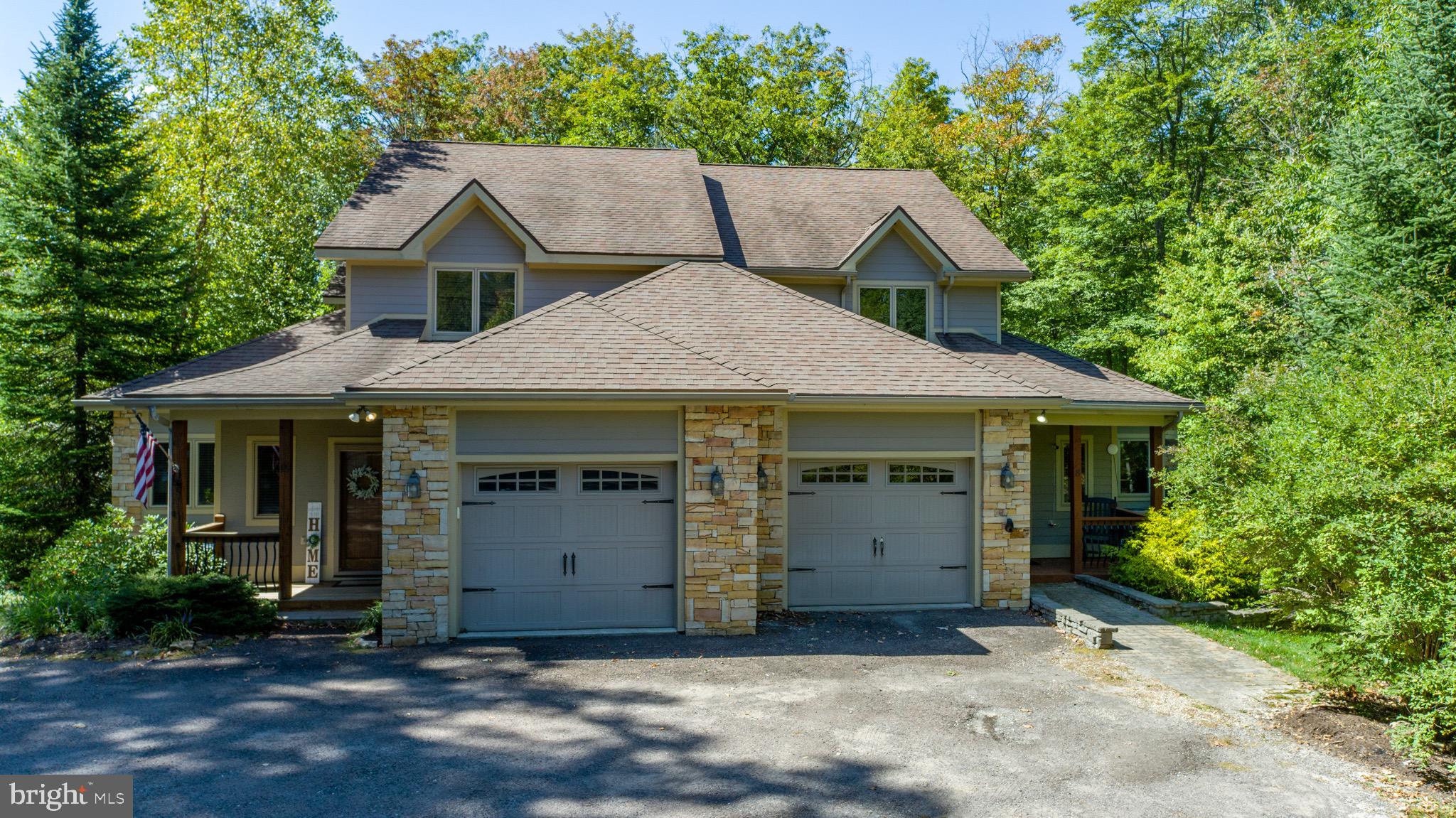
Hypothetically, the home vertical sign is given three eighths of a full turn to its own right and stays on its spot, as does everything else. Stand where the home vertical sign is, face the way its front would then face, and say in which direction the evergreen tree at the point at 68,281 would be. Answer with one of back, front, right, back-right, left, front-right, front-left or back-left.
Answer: front

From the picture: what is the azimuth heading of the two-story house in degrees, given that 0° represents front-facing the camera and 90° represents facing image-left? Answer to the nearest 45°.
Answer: approximately 0°

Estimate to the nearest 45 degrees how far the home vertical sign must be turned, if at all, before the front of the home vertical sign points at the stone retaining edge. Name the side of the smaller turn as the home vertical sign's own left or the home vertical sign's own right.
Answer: approximately 45° to the home vertical sign's own left

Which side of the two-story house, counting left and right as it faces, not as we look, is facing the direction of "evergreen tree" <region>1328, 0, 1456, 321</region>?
left

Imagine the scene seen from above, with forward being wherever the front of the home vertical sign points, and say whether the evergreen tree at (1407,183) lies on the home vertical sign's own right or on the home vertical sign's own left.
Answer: on the home vertical sign's own left

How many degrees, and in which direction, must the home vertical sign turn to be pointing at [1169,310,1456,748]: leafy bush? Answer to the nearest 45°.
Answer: approximately 45° to its left

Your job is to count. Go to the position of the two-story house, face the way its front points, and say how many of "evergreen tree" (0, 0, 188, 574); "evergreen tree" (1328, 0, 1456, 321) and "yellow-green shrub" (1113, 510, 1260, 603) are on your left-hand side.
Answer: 2

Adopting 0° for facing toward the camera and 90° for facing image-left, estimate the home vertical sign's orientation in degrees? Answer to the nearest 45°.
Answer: approximately 0°
